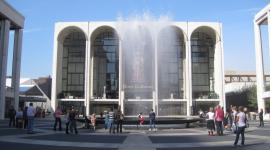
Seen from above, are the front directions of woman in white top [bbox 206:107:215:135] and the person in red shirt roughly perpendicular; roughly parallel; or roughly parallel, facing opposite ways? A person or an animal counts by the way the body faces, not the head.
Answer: roughly parallel

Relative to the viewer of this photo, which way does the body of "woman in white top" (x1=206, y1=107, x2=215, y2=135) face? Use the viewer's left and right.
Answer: facing away from the viewer

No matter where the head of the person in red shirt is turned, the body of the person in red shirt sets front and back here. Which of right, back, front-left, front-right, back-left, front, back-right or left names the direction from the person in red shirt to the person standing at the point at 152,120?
front-left

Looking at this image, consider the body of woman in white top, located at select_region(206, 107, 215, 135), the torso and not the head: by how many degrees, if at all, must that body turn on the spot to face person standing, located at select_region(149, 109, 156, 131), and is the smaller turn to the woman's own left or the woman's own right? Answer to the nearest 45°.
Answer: approximately 45° to the woman's own left

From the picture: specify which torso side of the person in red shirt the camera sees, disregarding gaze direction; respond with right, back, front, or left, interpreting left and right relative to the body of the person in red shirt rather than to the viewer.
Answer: back
